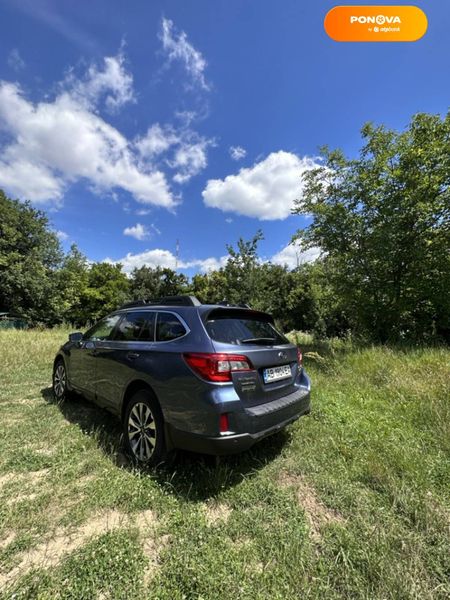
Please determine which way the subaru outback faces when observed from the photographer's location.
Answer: facing away from the viewer and to the left of the viewer

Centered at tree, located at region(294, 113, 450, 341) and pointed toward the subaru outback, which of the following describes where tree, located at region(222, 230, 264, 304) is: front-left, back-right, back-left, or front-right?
back-right

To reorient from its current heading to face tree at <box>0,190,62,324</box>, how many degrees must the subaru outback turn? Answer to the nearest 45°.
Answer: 0° — it already faces it

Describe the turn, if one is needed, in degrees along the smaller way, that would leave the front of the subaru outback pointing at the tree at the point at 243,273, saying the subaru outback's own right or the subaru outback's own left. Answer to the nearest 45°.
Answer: approximately 45° to the subaru outback's own right

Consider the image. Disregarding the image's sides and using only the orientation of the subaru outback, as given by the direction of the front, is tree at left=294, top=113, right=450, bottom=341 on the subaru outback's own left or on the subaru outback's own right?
on the subaru outback's own right
